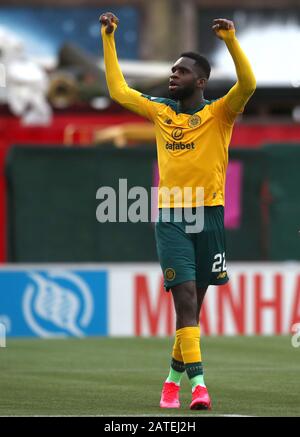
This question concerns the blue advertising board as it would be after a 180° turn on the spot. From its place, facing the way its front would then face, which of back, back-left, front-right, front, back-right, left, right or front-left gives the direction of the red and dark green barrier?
front

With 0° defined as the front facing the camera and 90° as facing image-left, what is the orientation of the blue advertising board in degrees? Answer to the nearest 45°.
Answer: approximately 0°
